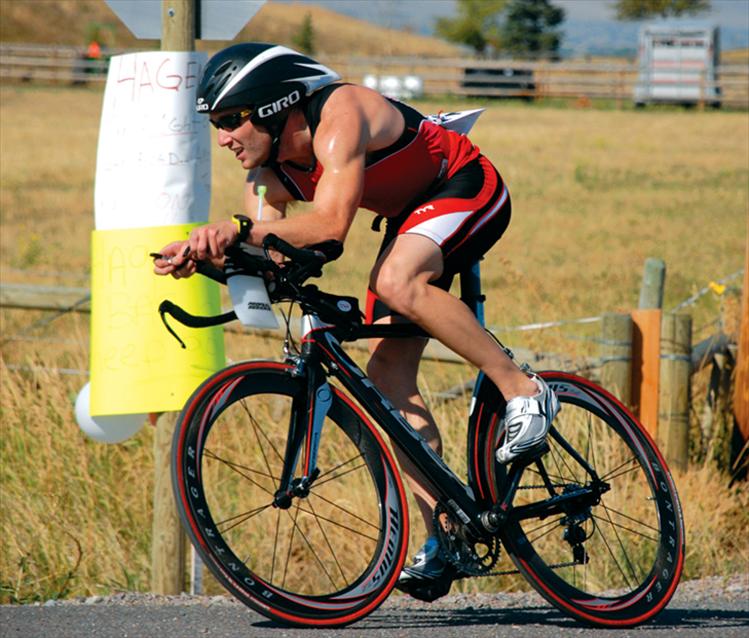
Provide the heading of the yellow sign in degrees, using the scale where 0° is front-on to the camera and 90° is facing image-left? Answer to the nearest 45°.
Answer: approximately 0°

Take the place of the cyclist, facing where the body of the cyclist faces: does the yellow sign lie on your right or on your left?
on your right

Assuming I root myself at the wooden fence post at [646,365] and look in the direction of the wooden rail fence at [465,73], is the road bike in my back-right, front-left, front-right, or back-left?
back-left

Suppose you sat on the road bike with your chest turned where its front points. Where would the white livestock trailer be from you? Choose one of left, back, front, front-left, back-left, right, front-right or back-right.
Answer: back-right

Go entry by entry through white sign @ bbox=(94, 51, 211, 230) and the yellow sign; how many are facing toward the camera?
2

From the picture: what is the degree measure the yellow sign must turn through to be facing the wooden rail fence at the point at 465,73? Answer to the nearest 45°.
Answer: approximately 180°

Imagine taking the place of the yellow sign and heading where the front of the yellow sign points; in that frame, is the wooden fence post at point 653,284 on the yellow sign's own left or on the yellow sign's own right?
on the yellow sign's own left

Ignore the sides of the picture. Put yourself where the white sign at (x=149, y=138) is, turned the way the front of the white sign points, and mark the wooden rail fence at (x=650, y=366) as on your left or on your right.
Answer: on your left

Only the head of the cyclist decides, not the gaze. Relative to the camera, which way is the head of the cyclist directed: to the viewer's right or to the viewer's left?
to the viewer's left
